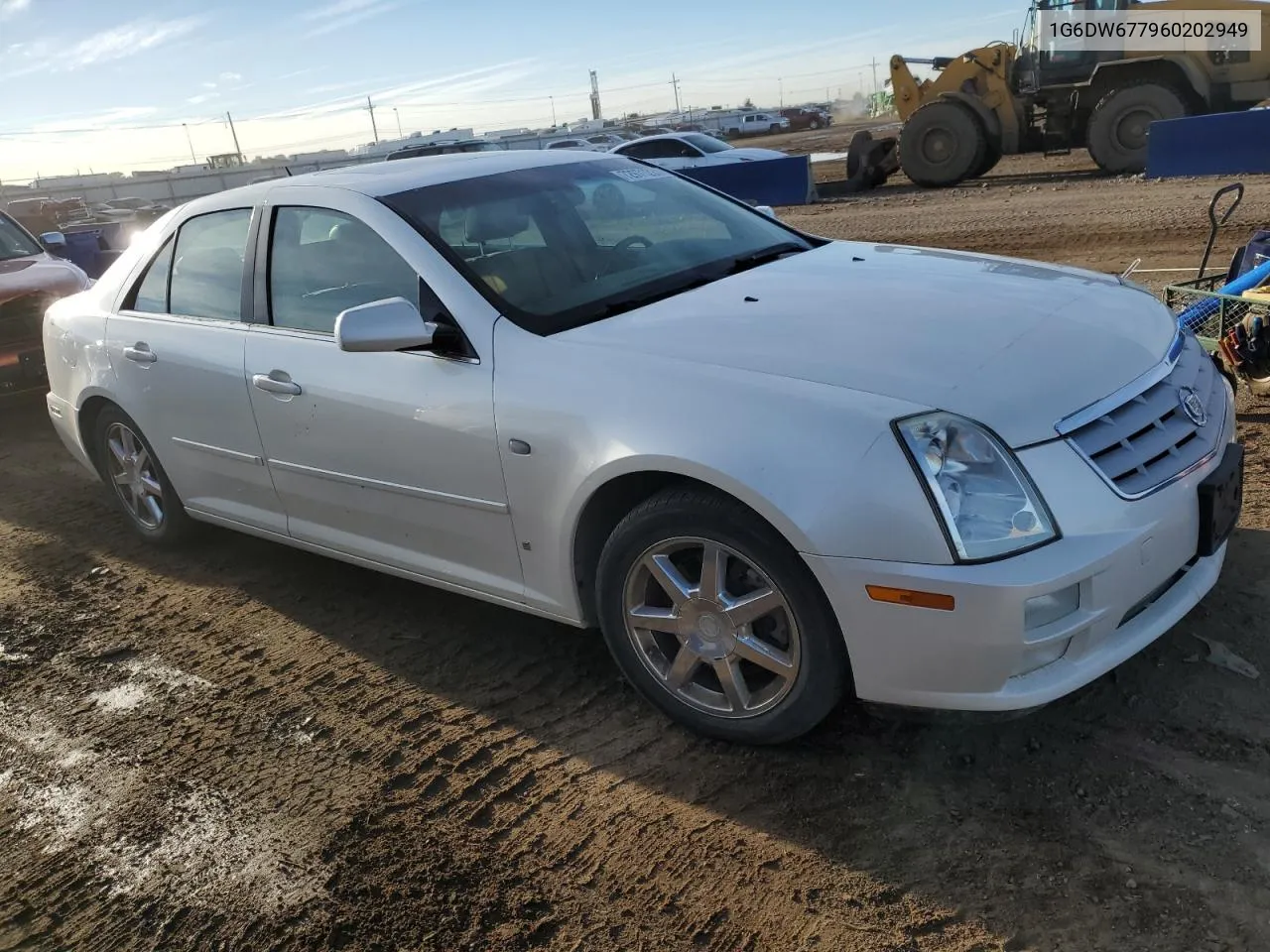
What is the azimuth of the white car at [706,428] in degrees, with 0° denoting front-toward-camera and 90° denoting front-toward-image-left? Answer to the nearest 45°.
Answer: approximately 315°

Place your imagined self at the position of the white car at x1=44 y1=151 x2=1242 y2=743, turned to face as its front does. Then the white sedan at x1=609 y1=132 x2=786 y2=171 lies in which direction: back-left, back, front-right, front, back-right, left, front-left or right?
back-left

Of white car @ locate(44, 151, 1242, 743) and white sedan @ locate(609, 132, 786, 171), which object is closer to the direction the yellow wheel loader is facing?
the white sedan

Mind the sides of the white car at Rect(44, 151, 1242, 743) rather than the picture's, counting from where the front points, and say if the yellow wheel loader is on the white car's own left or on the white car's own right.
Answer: on the white car's own left

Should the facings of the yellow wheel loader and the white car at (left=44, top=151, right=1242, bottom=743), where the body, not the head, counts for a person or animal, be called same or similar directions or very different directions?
very different directions

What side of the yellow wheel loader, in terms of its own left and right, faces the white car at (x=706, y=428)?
left

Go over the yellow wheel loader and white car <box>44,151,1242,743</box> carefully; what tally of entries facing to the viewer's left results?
1

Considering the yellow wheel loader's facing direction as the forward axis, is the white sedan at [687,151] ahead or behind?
ahead

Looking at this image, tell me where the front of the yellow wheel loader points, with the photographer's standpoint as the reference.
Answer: facing to the left of the viewer
